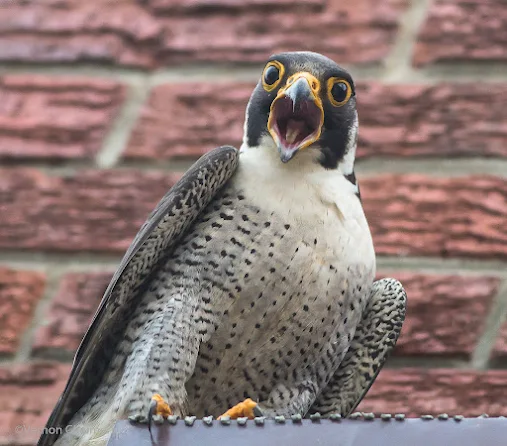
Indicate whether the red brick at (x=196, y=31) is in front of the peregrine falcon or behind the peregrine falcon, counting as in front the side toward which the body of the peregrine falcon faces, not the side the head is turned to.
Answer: behind

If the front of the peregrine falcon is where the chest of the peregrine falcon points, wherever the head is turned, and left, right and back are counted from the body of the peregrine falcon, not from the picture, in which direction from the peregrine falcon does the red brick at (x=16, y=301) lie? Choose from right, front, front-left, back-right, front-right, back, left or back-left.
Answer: back

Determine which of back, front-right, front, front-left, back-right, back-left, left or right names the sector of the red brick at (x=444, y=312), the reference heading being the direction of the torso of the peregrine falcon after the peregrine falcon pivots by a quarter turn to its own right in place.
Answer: back

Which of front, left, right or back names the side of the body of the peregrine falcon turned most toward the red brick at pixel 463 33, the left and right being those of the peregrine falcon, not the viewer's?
left

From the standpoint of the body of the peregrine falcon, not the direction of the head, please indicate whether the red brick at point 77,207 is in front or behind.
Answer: behind

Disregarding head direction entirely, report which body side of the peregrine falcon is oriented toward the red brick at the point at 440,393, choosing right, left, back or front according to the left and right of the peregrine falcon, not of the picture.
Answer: left

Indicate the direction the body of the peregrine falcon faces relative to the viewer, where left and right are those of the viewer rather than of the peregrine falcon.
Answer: facing the viewer and to the right of the viewer

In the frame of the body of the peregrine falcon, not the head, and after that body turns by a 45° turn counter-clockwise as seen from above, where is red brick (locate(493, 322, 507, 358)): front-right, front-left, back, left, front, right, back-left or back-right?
front-left

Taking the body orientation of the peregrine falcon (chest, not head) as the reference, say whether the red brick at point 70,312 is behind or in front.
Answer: behind

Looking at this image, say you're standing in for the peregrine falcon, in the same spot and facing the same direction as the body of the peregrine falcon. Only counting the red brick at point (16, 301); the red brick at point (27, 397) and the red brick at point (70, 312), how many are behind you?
3
